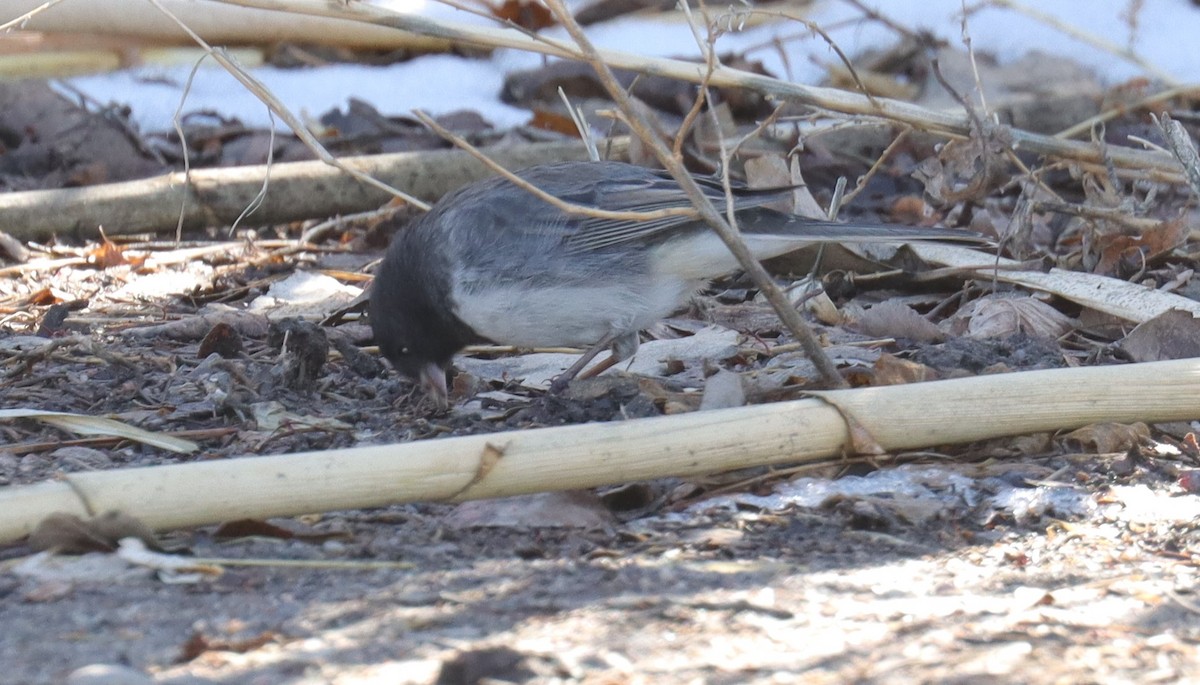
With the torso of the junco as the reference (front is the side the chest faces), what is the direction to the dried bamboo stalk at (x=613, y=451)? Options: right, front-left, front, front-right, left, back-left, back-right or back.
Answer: left

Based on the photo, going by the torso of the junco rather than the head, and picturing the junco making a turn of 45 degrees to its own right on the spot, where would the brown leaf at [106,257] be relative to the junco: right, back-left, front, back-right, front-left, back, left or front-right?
front

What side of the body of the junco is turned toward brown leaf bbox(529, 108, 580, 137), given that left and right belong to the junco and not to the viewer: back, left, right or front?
right

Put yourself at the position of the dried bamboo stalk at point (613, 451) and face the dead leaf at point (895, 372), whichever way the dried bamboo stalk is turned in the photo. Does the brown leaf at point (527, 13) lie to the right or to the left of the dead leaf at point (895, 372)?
left

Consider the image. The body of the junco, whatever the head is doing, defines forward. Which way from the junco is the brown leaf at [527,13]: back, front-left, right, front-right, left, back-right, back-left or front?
right

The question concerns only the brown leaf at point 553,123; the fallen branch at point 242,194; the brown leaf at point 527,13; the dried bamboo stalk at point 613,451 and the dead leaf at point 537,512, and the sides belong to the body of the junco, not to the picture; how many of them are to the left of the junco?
2

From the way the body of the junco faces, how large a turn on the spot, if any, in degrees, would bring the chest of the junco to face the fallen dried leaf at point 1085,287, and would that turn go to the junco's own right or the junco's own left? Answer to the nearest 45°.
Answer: approximately 180°

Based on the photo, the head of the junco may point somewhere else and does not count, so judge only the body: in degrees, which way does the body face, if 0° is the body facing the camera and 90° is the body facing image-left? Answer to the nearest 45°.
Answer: approximately 90°

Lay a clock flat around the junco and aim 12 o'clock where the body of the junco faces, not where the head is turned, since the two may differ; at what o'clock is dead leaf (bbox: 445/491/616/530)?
The dead leaf is roughly at 9 o'clock from the junco.

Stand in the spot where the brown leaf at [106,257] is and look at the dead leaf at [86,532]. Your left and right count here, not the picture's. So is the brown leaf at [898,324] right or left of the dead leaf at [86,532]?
left

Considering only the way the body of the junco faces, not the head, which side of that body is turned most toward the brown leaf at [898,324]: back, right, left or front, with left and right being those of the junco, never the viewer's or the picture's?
back

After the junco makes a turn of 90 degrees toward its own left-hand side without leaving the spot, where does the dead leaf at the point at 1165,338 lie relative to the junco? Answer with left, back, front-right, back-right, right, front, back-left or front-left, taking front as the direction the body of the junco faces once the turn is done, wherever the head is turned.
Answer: left

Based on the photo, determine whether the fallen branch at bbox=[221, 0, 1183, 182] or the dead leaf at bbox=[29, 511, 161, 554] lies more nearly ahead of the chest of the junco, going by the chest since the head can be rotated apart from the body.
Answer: the dead leaf
